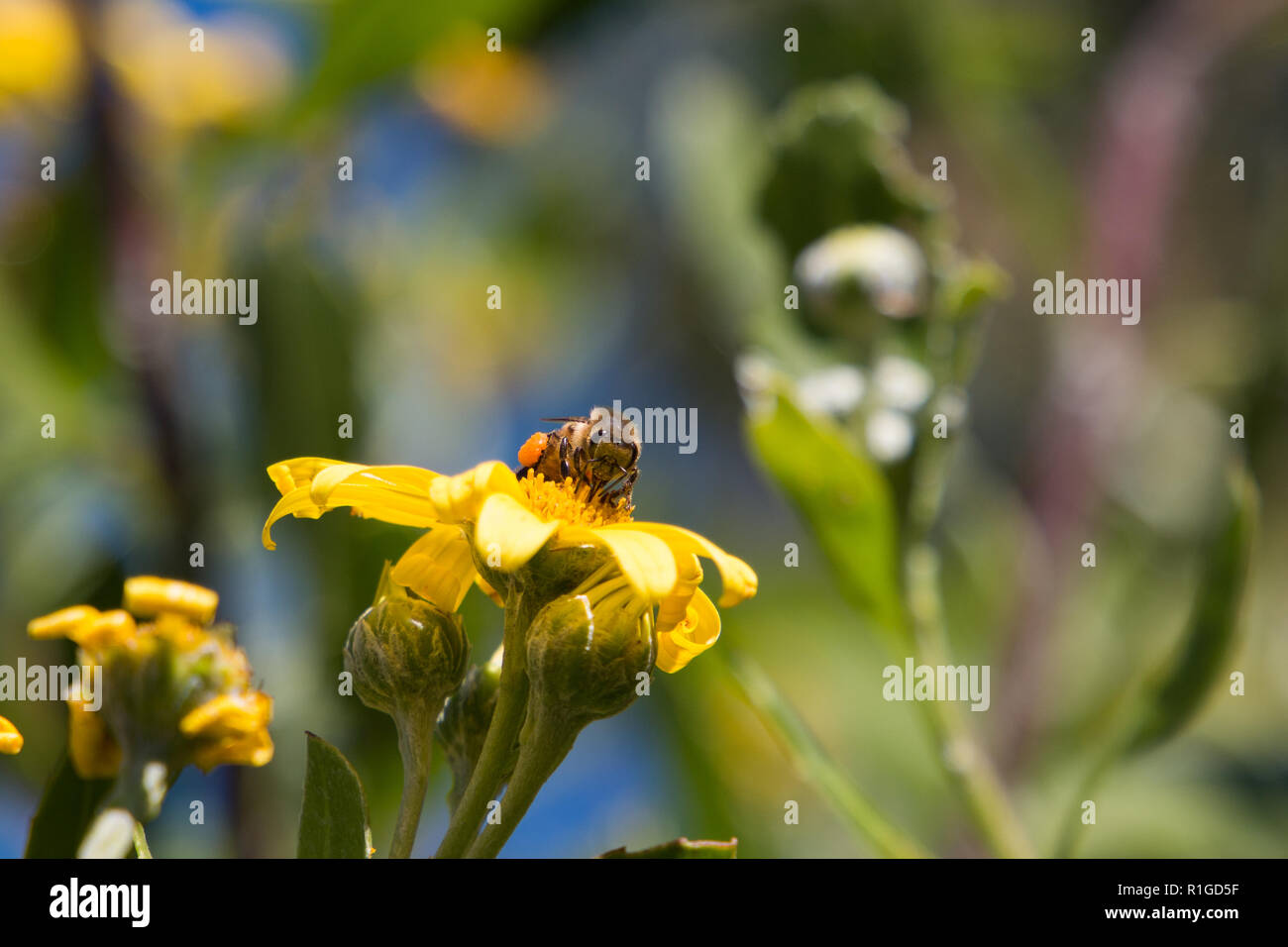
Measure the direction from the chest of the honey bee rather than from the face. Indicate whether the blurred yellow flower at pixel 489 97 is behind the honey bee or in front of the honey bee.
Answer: behind

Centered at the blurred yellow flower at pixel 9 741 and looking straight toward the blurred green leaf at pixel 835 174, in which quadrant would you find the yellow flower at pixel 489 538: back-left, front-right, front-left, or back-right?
front-right

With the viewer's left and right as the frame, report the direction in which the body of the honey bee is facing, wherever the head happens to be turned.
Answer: facing the viewer and to the right of the viewer
